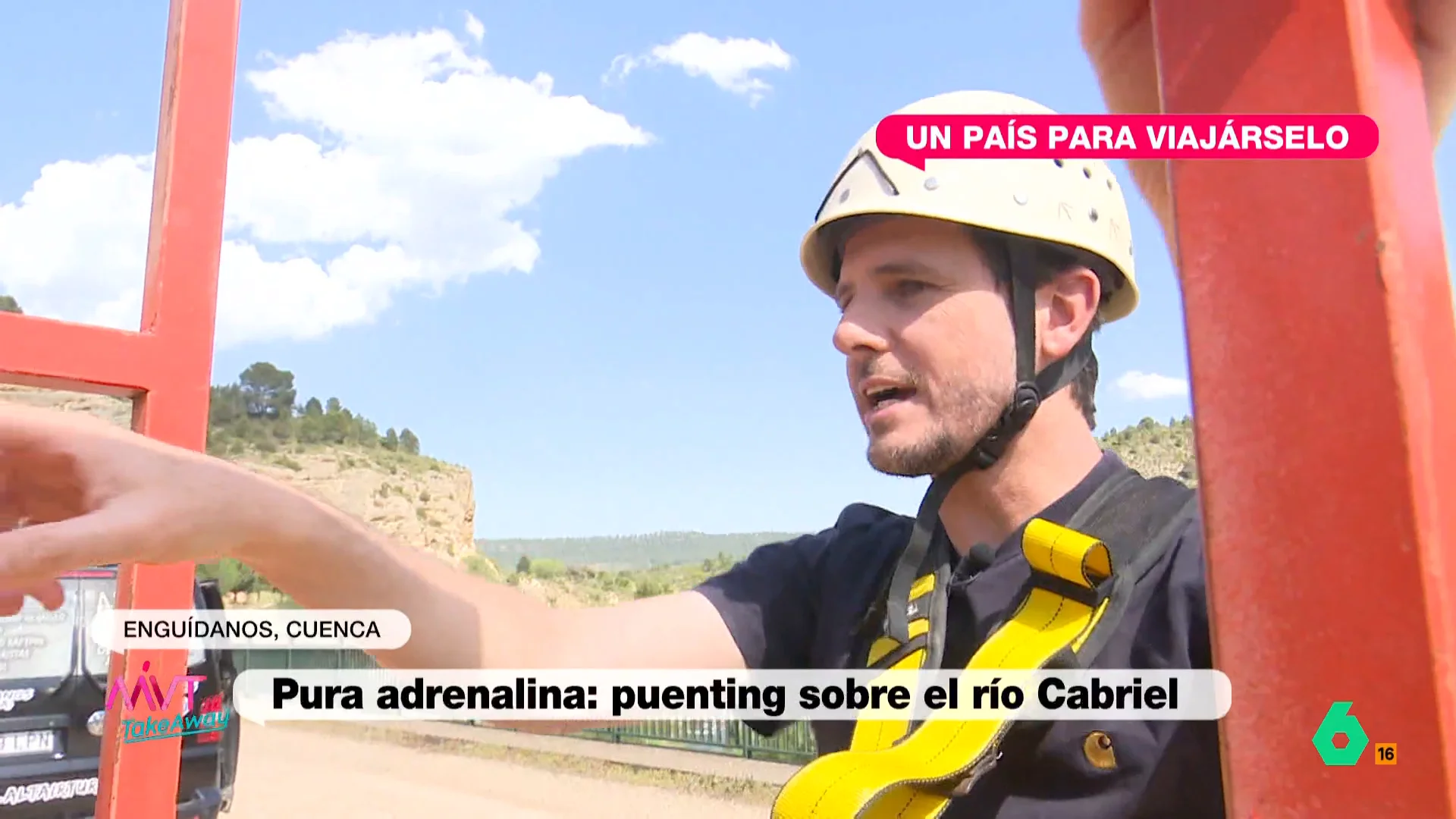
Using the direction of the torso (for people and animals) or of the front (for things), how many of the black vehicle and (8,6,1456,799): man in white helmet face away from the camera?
1

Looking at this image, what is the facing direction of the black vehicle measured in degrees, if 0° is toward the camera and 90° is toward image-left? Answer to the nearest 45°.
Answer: approximately 180°

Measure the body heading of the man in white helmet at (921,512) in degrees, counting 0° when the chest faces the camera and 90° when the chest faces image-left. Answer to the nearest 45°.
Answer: approximately 45°

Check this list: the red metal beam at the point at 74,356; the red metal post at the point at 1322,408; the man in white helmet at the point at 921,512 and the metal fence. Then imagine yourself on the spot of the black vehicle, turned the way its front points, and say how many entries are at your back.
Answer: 3

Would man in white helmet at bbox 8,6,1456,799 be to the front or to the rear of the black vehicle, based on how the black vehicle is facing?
to the rear

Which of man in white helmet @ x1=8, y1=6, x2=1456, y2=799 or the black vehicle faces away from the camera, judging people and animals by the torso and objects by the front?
the black vehicle

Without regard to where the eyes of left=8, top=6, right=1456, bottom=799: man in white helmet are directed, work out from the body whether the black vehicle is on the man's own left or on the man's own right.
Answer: on the man's own right

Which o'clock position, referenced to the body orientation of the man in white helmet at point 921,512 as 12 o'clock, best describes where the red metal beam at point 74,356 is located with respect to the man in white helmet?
The red metal beam is roughly at 1 o'clock from the man in white helmet.

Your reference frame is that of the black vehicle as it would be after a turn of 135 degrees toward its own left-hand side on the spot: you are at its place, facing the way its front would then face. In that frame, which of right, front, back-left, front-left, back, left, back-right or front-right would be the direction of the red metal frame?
front-left

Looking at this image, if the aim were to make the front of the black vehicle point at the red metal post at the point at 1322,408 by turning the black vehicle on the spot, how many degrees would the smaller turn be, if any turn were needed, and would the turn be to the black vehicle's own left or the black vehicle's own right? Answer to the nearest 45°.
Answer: approximately 180°

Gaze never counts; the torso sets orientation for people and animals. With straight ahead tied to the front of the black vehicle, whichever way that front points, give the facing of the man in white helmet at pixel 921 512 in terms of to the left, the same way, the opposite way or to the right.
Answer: to the left

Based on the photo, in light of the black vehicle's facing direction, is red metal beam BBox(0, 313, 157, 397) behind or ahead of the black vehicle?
behind

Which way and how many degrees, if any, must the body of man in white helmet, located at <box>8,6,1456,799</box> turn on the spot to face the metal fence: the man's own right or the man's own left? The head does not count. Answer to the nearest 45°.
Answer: approximately 135° to the man's own right
